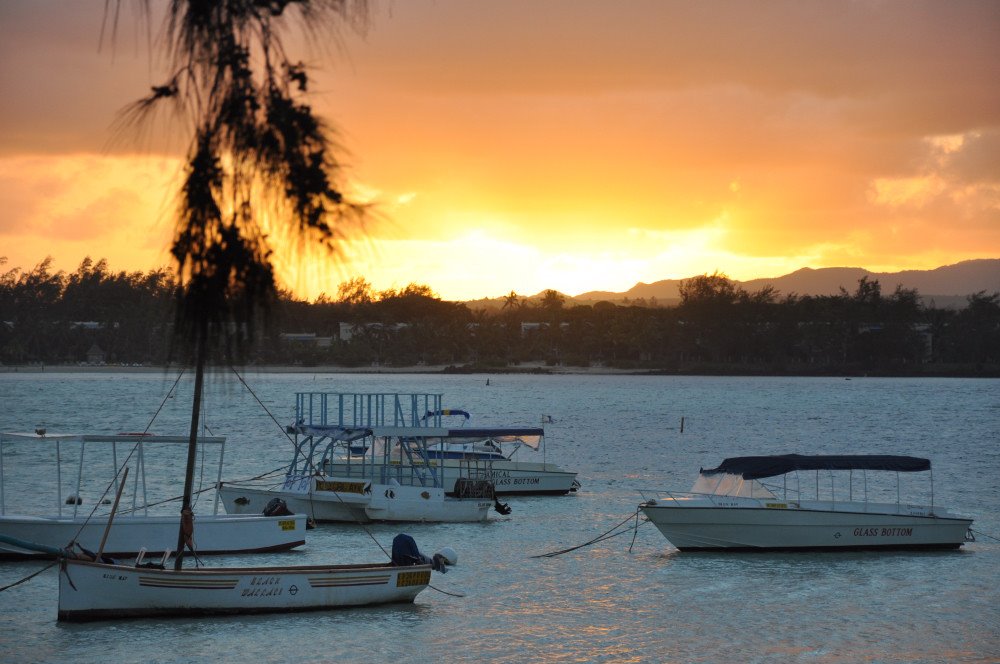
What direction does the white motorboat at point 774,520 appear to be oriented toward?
to the viewer's left

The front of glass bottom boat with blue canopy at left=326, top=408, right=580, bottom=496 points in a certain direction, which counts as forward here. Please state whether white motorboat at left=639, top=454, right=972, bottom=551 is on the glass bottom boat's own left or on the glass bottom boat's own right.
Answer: on the glass bottom boat's own left

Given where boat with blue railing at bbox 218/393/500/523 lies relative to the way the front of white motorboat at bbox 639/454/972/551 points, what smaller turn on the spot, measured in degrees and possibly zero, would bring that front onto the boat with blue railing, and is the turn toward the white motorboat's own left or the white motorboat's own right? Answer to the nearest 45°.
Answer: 0° — it already faces it

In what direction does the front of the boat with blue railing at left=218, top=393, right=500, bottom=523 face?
to the viewer's left

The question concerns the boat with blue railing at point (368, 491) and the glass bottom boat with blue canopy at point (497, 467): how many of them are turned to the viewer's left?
2

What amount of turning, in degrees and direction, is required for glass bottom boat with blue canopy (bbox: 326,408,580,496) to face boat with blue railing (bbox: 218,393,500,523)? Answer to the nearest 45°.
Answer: approximately 45° to its left

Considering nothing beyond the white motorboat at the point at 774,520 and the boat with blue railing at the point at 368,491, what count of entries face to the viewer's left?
2

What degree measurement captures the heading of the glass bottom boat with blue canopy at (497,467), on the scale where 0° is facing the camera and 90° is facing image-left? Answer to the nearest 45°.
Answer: approximately 90°

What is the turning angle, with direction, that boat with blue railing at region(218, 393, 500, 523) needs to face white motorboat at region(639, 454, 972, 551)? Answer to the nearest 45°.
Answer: approximately 135° to its left

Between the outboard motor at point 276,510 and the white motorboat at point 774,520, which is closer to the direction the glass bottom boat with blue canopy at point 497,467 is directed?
the outboard motor
